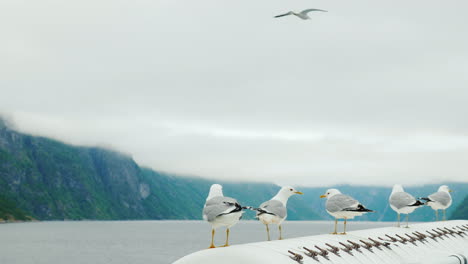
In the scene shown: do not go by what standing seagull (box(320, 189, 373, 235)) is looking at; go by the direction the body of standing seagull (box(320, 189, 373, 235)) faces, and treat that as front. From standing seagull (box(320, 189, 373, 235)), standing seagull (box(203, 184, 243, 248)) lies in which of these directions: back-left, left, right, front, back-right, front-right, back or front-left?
front-left

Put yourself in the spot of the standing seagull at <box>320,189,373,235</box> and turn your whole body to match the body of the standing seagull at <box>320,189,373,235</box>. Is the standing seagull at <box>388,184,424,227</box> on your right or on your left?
on your right

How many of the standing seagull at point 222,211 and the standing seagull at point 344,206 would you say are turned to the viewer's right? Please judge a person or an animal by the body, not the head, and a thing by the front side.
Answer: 0

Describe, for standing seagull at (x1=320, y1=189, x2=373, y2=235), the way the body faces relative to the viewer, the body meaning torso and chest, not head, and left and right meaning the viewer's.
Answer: facing to the left of the viewer
